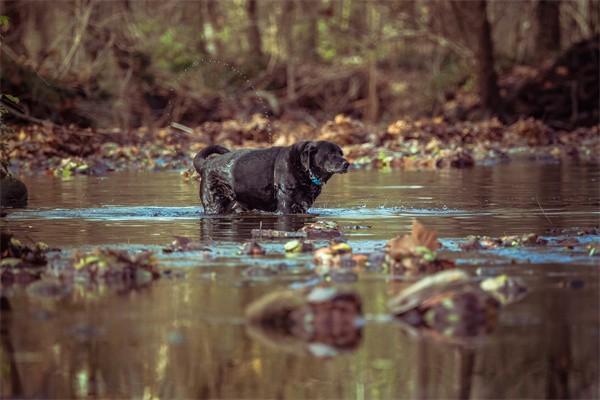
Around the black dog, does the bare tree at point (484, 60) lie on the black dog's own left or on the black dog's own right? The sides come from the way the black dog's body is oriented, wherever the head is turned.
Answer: on the black dog's own left

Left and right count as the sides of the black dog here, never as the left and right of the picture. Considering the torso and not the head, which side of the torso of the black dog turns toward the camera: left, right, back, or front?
right

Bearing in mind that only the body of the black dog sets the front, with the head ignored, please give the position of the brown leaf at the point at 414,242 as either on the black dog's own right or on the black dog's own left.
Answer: on the black dog's own right

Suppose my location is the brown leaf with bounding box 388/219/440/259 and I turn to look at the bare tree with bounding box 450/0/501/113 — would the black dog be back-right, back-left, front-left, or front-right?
front-left
